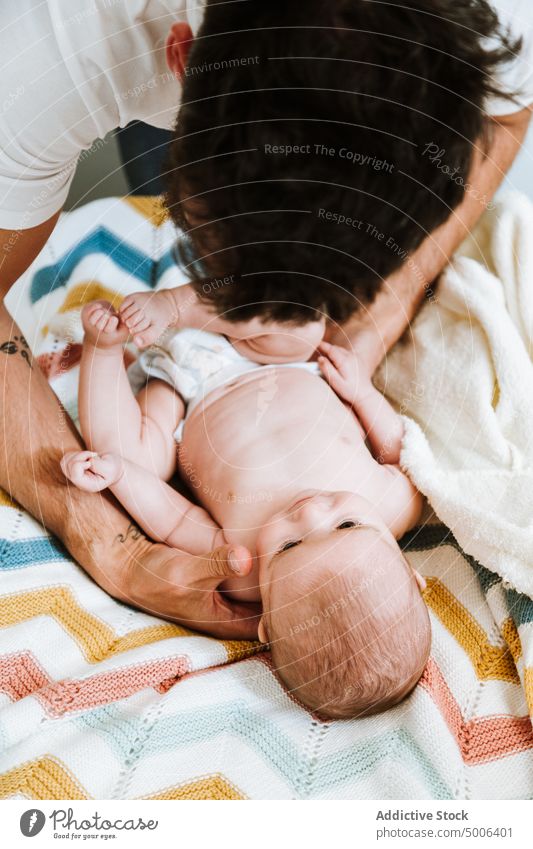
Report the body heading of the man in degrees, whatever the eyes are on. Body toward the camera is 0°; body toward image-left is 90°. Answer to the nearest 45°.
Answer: approximately 0°
